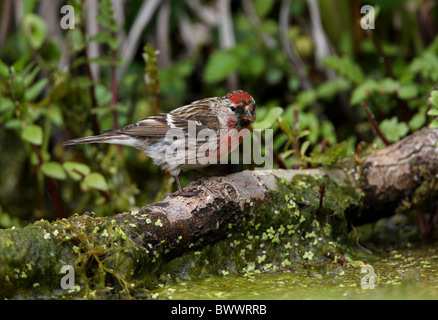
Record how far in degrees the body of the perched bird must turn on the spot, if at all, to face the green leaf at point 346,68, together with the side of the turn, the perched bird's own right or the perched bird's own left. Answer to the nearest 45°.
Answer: approximately 45° to the perched bird's own left

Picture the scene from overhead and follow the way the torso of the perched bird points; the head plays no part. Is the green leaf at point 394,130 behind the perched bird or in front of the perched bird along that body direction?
in front

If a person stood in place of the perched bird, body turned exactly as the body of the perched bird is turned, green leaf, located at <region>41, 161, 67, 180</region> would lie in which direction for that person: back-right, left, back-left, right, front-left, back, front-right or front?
back-left

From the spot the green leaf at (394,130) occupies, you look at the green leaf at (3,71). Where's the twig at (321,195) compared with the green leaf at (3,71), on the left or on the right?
left

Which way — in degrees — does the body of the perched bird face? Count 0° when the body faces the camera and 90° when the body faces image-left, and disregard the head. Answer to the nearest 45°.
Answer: approximately 270°

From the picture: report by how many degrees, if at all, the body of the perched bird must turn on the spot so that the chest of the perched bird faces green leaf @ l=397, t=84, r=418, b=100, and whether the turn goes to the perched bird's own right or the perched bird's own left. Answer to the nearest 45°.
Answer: approximately 45° to the perched bird's own left

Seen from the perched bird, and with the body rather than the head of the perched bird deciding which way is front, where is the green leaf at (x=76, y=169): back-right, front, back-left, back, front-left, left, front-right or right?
back-left

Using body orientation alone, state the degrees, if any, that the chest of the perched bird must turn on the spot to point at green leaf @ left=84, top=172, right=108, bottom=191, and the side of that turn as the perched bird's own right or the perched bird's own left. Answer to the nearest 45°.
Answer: approximately 135° to the perched bird's own left

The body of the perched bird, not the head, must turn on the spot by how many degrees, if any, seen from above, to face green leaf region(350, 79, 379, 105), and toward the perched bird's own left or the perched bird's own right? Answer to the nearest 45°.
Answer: approximately 45° to the perched bird's own left

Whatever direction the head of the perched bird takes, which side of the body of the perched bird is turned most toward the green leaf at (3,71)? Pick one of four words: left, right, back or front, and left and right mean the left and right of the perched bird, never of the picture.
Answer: back

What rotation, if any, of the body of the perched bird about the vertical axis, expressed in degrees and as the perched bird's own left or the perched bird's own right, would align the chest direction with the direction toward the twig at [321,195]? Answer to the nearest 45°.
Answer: approximately 45° to the perched bird's own right
